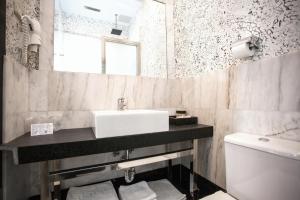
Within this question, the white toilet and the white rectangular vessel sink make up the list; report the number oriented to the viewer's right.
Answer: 0

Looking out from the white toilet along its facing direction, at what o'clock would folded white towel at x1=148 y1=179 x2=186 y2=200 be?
The folded white towel is roughly at 2 o'clock from the white toilet.

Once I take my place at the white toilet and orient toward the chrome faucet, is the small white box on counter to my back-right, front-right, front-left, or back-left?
front-left

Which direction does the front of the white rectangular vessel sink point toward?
toward the camera

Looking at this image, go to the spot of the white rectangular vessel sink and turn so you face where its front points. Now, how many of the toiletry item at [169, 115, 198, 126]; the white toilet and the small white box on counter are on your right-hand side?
1

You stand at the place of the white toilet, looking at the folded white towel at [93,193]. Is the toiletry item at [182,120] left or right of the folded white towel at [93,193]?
right

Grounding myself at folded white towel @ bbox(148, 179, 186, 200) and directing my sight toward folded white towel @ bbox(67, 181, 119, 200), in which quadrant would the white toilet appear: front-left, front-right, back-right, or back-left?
back-left

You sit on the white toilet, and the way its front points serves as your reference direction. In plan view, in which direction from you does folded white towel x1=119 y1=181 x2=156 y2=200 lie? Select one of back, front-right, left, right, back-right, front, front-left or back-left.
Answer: front-right

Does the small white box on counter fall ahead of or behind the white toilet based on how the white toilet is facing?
ahead

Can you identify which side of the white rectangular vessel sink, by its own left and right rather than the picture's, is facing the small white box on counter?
right

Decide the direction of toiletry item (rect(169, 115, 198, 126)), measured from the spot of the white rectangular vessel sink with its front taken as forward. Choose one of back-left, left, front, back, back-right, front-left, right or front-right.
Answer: back-left
